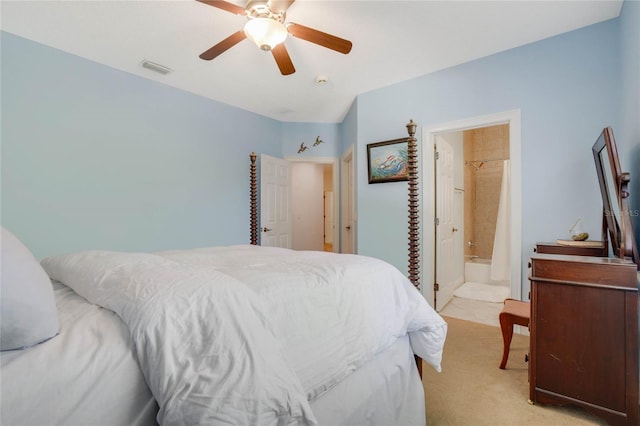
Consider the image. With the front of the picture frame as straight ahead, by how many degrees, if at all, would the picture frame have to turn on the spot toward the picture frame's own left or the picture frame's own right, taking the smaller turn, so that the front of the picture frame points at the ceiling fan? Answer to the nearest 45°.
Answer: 0° — it already faces it

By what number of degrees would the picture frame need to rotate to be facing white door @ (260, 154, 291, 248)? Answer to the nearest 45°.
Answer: approximately 45° to its right

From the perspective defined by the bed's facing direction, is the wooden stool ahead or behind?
ahead

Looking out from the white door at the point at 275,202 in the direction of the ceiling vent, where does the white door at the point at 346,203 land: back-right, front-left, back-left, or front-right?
back-left

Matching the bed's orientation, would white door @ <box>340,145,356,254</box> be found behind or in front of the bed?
in front

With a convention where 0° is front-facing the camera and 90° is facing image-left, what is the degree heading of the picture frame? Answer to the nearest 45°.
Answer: approximately 45°

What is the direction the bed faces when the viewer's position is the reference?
facing away from the viewer and to the right of the viewer

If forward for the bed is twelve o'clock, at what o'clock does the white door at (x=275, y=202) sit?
The white door is roughly at 11 o'clock from the bed.

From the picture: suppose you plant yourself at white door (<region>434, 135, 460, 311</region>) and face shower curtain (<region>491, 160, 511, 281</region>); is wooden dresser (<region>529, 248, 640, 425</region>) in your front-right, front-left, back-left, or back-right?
back-right

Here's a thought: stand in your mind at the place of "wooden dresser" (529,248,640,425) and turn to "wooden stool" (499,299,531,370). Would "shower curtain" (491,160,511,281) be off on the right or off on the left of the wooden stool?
right

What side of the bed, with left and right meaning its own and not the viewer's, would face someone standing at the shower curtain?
front

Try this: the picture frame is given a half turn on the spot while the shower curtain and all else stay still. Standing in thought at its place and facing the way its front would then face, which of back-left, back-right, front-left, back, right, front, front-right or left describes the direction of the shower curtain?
front
